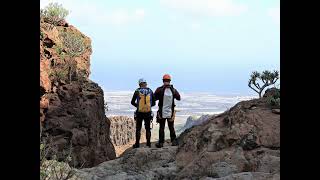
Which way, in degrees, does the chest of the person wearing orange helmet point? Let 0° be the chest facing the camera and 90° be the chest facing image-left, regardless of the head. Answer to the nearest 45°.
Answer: approximately 180°

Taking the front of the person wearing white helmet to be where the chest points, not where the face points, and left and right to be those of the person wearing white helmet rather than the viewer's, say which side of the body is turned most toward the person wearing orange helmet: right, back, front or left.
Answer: right

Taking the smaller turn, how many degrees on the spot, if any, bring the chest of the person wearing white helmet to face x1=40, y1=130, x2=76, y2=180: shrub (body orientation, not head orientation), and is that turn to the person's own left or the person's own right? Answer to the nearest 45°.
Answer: approximately 180°

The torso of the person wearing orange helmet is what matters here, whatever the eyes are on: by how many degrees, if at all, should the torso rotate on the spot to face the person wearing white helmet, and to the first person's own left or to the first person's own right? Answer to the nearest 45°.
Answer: approximately 90° to the first person's own left

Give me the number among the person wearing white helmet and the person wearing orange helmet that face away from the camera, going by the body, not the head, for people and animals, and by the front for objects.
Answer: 2

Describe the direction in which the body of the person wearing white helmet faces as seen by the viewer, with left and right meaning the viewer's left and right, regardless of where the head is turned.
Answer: facing away from the viewer

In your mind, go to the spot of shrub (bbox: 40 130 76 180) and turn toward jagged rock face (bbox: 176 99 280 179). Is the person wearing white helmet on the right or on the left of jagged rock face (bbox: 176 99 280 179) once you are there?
left

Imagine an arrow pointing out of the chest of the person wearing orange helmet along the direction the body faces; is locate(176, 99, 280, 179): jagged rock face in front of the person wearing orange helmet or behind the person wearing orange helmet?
behind
